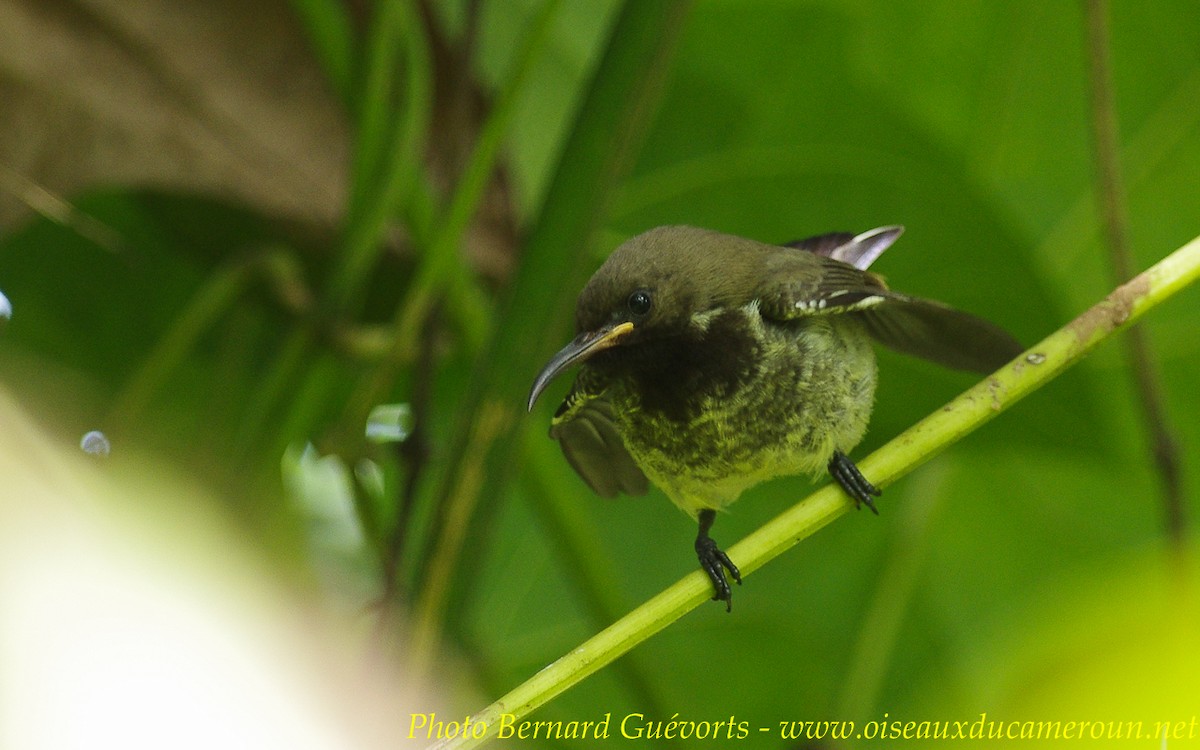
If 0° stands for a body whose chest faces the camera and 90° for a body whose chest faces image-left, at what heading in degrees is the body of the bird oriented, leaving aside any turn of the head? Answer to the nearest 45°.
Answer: approximately 45°
